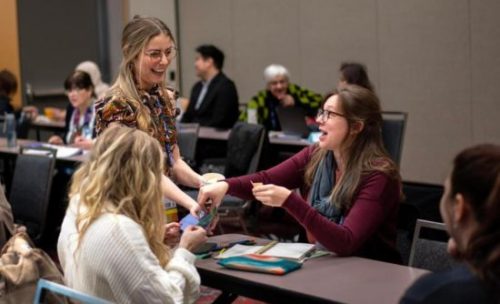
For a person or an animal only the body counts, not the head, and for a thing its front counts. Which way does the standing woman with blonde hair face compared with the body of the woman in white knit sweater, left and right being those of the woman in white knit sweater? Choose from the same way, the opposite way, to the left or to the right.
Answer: to the right

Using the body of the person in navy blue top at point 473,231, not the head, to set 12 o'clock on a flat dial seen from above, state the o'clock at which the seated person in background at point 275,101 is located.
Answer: The seated person in background is roughly at 1 o'clock from the person in navy blue top.

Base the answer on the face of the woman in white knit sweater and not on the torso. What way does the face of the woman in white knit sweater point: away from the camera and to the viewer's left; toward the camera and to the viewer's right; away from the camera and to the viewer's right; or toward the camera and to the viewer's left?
away from the camera and to the viewer's right

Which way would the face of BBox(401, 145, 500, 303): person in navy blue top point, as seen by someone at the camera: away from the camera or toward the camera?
away from the camera

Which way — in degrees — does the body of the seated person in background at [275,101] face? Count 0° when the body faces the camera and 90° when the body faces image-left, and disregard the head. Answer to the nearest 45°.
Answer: approximately 0°

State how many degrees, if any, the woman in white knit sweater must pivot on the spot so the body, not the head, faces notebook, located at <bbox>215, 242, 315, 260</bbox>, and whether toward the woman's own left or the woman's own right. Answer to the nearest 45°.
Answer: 0° — they already face it

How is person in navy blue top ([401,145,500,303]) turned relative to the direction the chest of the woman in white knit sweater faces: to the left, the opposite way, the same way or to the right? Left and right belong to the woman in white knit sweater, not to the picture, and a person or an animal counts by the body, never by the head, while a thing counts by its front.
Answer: to the left

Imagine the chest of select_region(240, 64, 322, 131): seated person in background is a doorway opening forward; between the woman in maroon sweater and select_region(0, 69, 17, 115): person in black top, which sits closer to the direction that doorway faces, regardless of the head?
the woman in maroon sweater

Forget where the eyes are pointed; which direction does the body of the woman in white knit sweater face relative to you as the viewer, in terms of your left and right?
facing away from the viewer and to the right of the viewer

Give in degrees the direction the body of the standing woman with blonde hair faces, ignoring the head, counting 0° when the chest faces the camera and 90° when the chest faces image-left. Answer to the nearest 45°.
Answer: approximately 315°
